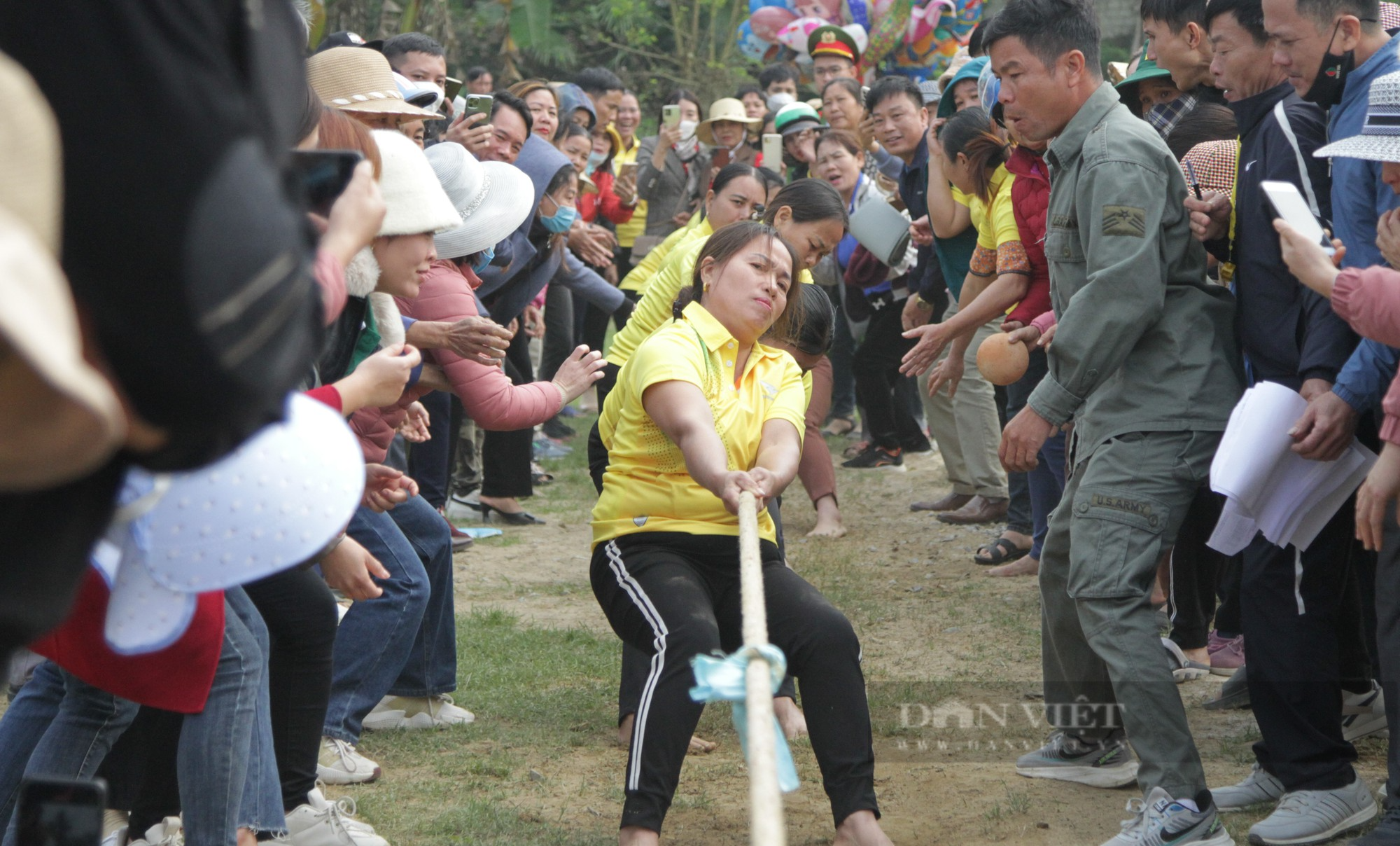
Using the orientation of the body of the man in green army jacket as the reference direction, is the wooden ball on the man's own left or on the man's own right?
on the man's own right

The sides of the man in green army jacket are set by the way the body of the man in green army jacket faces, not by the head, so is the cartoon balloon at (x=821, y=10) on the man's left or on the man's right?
on the man's right

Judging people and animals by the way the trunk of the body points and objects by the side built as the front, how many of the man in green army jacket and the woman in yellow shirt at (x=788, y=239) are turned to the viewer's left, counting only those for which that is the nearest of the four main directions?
1

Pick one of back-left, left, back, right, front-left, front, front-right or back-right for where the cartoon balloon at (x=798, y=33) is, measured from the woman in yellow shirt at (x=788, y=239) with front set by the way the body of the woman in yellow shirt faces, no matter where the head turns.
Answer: back-left

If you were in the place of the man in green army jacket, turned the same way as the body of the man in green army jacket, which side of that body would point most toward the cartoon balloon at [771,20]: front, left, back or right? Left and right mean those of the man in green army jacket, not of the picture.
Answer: right

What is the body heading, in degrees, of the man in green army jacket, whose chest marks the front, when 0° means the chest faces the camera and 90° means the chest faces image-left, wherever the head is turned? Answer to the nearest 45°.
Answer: approximately 90°

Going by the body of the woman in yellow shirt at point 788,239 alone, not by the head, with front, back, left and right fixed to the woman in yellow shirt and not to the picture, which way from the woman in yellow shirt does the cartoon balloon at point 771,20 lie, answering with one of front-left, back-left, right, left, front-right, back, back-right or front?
back-left

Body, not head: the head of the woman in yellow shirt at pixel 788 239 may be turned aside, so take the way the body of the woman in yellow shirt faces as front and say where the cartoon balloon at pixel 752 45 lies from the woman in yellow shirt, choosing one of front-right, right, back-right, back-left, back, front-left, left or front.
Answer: back-left

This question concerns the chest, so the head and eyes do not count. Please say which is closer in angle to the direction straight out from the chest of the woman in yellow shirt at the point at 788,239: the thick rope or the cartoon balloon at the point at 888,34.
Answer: the thick rope

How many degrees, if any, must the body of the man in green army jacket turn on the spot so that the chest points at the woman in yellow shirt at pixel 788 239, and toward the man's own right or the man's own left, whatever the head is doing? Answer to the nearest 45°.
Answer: approximately 45° to the man's own right

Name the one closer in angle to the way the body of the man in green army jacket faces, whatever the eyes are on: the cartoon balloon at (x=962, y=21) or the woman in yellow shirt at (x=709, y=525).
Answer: the woman in yellow shirt

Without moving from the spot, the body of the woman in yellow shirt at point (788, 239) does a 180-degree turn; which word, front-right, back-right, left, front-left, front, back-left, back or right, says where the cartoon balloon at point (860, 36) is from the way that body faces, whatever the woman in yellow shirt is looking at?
front-right
